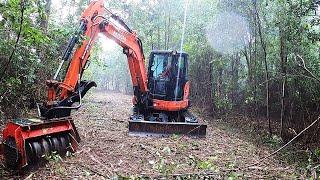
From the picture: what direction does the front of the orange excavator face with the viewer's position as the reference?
facing the viewer and to the left of the viewer
